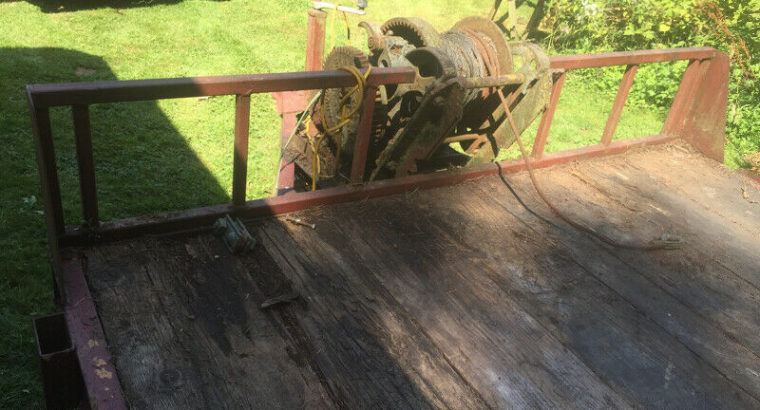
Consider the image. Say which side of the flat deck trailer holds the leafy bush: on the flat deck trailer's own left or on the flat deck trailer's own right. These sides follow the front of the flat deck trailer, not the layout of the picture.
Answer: on the flat deck trailer's own right

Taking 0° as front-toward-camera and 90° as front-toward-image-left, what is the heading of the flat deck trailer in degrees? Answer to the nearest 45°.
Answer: approximately 135°
